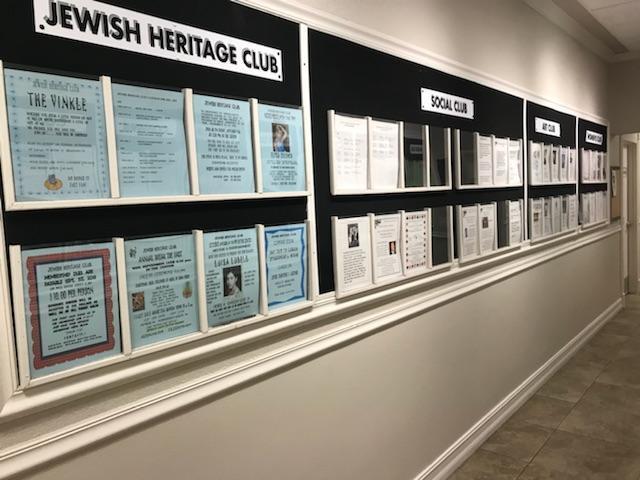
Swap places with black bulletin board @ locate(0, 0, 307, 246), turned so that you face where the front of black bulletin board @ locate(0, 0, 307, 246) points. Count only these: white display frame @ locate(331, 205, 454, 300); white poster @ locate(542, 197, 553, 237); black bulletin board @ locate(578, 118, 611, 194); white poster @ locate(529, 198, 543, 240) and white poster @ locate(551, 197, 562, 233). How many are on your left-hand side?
5

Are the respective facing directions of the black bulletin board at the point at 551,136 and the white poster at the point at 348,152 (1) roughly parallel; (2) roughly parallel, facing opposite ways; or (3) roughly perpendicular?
roughly parallel

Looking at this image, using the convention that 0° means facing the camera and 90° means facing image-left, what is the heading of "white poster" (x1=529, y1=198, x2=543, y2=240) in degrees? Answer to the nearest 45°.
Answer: approximately 315°

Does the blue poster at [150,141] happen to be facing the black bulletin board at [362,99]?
no

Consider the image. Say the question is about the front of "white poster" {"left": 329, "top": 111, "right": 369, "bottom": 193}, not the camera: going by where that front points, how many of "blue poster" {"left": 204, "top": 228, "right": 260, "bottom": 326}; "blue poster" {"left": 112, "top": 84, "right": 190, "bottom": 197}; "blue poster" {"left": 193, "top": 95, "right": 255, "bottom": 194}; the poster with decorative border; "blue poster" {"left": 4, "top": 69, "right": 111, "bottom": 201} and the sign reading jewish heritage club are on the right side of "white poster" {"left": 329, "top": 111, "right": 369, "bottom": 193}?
6

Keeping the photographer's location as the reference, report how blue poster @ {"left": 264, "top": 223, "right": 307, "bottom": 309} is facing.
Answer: facing the viewer and to the right of the viewer

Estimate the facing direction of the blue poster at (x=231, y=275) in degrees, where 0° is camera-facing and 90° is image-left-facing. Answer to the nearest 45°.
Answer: approximately 315°

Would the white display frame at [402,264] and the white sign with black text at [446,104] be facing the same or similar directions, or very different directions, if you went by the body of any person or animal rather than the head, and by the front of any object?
same or similar directions

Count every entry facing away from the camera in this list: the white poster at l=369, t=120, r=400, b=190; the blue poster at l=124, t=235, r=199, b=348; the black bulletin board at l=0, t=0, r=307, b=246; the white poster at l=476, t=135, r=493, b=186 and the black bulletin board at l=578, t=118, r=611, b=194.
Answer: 0

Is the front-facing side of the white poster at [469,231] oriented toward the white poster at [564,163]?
no

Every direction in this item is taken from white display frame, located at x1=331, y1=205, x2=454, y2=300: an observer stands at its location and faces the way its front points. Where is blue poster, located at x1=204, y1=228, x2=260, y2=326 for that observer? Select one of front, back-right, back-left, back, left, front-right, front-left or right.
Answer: right

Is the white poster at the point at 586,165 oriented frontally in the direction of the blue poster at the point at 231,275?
no

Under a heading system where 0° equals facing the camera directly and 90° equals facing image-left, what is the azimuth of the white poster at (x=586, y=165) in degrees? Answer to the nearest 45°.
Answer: approximately 315°

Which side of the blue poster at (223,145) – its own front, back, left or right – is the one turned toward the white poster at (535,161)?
left

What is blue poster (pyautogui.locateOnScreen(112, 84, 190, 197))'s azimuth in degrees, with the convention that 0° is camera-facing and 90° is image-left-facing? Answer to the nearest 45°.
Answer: approximately 315°

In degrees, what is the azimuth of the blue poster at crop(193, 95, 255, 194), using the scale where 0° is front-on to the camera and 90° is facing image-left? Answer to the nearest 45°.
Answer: approximately 315°

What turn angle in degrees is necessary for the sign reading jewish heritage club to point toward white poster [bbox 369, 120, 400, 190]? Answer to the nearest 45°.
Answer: approximately 90° to its left

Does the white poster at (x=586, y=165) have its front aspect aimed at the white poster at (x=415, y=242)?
no

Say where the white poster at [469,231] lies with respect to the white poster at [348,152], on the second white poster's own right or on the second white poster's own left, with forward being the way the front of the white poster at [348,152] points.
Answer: on the second white poster's own left

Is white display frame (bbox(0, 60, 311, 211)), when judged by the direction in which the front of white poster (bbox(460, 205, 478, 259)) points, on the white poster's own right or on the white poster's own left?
on the white poster's own right

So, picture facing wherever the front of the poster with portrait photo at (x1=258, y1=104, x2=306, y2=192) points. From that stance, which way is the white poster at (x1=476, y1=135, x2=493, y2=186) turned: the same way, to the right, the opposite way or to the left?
the same way

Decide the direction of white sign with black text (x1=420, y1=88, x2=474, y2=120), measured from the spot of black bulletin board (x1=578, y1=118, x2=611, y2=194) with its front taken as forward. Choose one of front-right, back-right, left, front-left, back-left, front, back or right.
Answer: front-right
